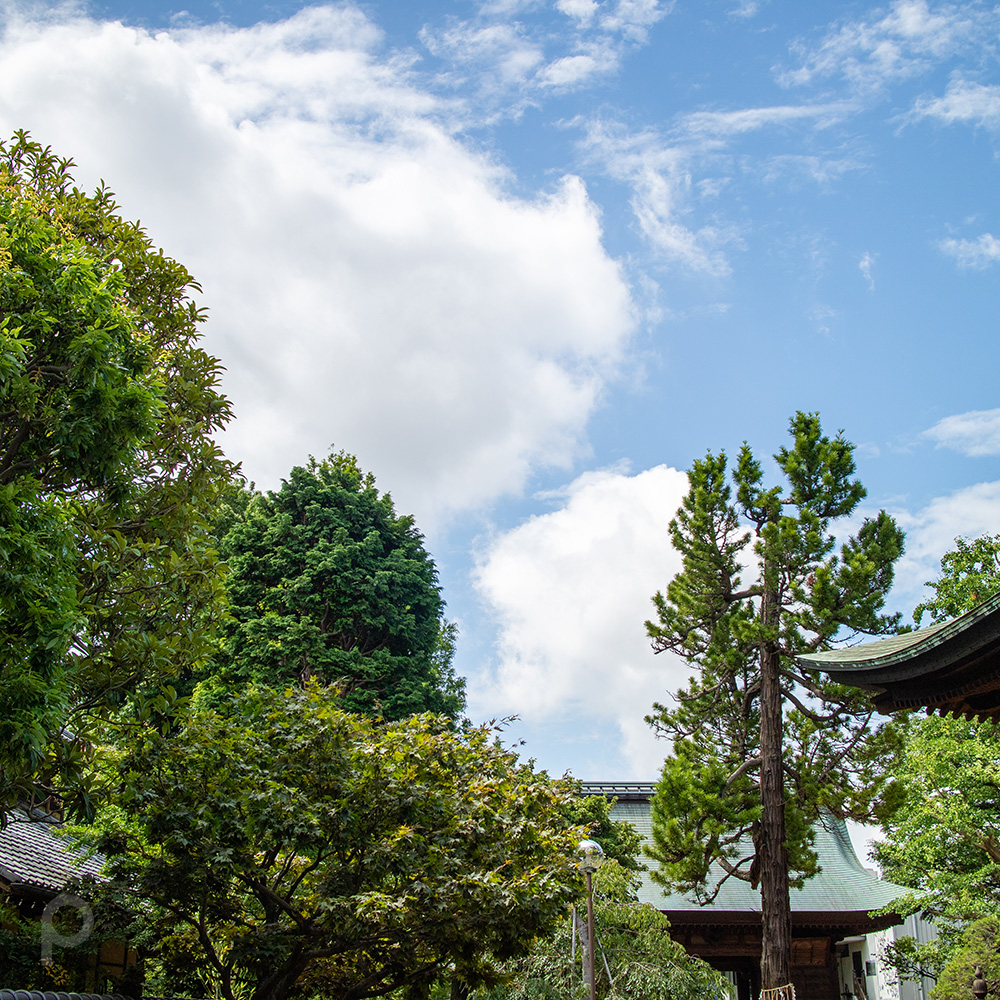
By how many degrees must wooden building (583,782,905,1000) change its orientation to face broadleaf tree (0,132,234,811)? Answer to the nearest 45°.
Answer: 0° — it already faces it

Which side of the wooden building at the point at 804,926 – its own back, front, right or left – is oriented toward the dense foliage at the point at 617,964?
front

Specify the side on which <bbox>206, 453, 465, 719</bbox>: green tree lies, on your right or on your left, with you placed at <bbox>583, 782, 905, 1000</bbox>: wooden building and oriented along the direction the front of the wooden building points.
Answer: on your right

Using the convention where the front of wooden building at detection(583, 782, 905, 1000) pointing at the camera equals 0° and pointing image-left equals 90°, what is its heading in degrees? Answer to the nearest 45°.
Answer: approximately 0°

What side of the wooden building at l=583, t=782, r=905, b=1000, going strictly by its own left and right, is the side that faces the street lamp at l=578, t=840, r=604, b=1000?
front

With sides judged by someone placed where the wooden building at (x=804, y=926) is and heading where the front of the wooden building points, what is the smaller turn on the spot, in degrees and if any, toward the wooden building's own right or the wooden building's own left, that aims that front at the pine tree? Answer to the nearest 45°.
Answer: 0° — it already faces it
